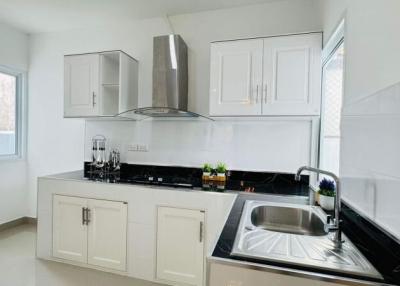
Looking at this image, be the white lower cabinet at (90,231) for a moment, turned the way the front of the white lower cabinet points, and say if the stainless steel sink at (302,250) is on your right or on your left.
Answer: on your left

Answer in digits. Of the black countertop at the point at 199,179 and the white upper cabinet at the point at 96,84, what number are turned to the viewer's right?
0

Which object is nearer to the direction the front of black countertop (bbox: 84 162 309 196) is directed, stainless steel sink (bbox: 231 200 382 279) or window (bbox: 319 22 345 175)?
the stainless steel sink

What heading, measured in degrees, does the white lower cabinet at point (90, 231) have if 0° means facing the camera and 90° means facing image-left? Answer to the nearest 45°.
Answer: approximately 45°

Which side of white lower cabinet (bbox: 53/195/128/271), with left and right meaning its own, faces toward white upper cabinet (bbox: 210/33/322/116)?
left

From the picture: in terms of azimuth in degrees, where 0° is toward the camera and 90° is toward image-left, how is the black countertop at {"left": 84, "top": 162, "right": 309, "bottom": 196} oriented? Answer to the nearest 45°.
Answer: approximately 0°

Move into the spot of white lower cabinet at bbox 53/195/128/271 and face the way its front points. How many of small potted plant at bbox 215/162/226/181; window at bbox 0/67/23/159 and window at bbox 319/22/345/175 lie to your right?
1

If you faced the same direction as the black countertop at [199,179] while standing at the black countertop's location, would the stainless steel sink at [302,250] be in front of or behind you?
in front

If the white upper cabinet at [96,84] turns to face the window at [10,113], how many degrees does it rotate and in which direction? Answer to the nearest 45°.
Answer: approximately 90° to its right

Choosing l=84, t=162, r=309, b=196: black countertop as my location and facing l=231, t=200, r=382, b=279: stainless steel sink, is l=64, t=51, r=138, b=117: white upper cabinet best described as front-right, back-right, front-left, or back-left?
back-right

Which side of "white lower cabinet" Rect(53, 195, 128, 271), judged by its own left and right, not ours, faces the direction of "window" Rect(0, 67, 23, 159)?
right

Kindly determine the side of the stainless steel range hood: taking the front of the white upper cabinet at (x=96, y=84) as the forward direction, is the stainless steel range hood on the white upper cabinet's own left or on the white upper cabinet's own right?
on the white upper cabinet's own left

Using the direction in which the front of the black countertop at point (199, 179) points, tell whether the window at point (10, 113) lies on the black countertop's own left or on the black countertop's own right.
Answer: on the black countertop's own right

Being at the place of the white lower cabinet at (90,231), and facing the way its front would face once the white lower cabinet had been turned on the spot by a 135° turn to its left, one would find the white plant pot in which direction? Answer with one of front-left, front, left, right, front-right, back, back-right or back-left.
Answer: front-right

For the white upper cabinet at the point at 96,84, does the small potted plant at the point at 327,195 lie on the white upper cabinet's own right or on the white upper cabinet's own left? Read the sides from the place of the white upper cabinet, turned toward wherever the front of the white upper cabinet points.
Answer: on the white upper cabinet's own left

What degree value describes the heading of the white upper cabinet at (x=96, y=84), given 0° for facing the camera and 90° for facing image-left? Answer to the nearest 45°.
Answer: approximately 45°
